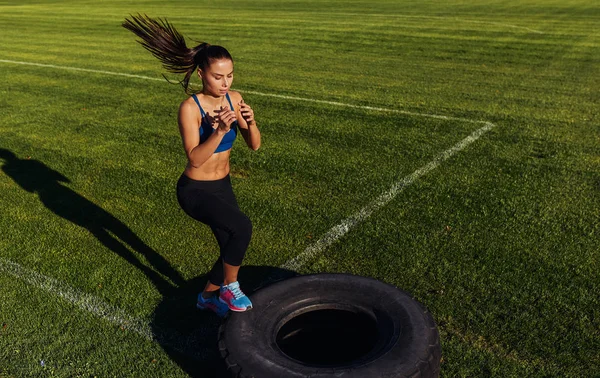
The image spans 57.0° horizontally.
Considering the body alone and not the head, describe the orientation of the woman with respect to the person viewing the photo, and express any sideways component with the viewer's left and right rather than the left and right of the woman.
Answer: facing the viewer and to the right of the viewer

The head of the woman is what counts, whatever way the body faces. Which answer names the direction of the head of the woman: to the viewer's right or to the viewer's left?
to the viewer's right
